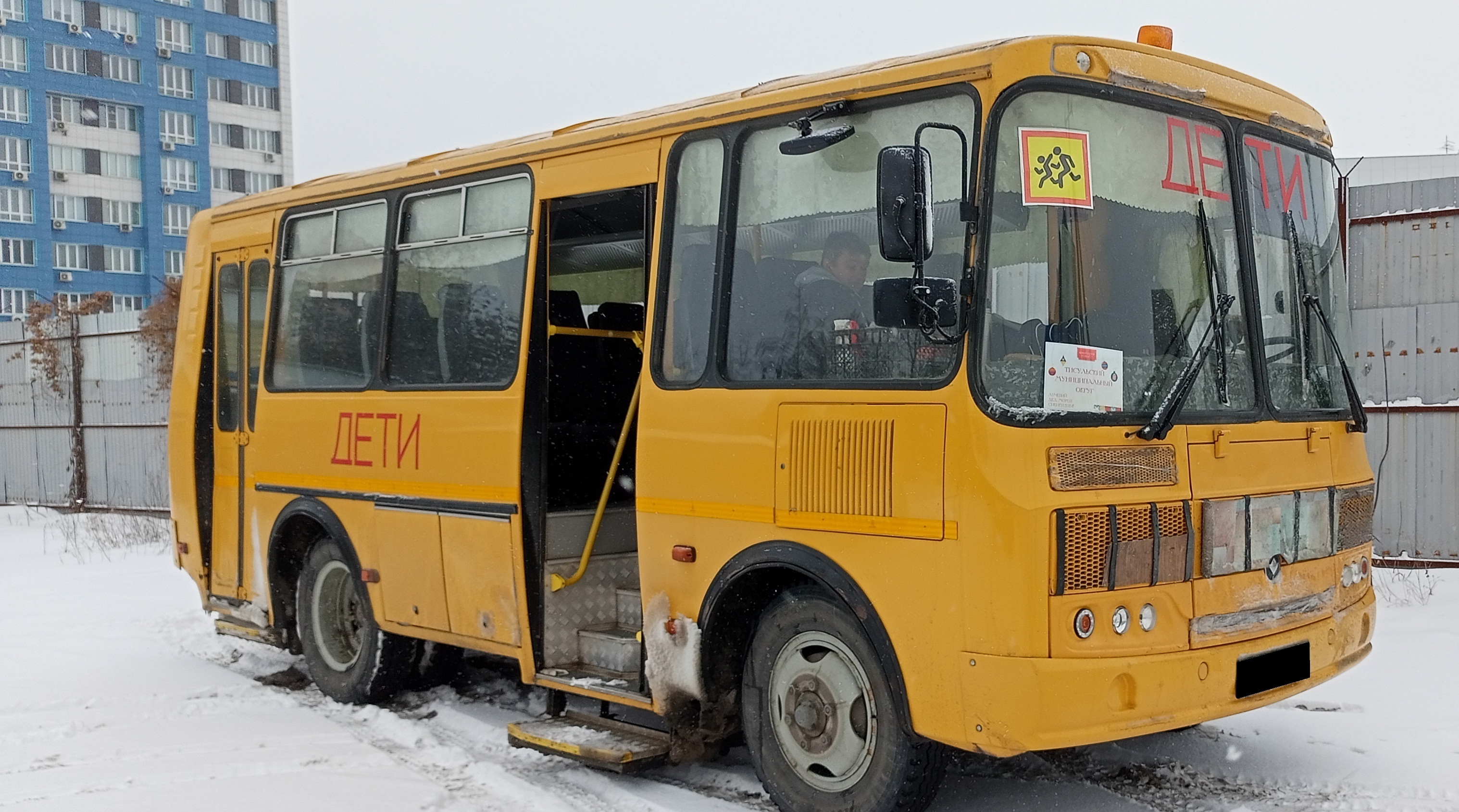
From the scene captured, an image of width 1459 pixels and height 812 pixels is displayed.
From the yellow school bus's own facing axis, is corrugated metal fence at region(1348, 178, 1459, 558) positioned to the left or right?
on its left

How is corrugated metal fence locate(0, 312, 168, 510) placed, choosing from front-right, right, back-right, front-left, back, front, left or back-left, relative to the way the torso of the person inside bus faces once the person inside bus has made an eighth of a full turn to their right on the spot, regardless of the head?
back

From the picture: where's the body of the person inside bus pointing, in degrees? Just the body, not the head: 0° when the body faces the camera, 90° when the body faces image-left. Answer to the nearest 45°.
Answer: approximately 270°

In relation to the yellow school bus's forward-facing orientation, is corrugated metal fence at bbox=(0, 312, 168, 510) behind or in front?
behind
